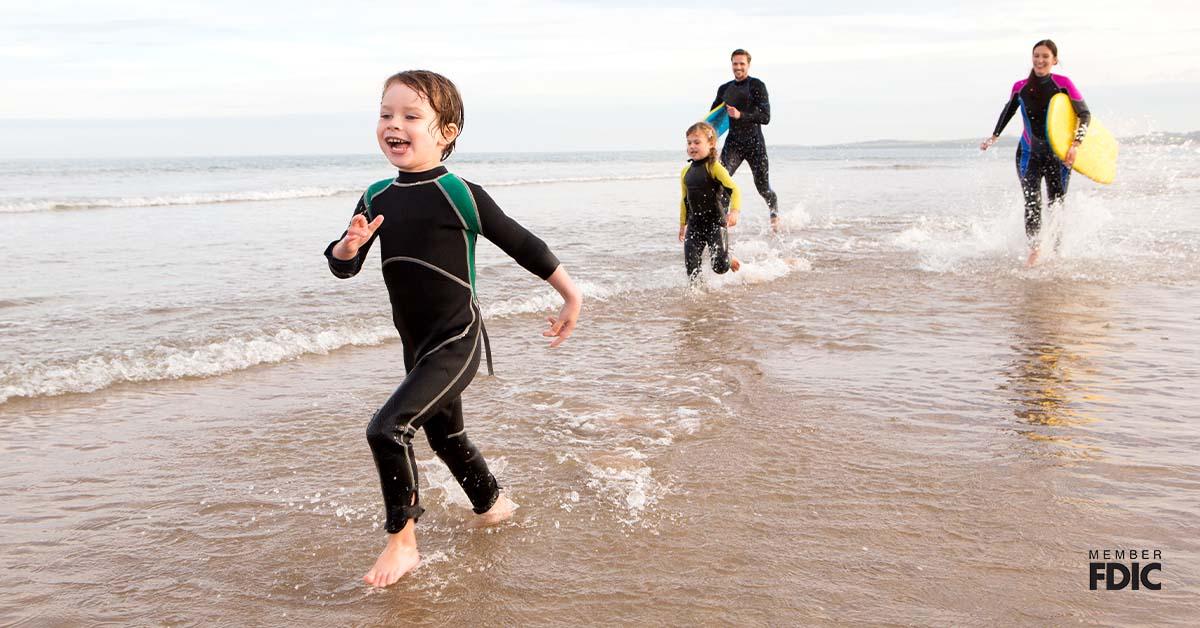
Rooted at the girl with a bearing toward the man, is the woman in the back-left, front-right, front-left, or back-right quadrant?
front-right

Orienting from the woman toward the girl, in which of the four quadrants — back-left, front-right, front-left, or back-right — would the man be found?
front-right

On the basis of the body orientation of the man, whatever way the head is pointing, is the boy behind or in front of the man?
in front

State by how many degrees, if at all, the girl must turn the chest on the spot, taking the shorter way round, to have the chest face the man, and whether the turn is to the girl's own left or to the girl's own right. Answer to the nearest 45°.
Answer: approximately 135° to the girl's own right

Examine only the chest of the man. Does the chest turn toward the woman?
no

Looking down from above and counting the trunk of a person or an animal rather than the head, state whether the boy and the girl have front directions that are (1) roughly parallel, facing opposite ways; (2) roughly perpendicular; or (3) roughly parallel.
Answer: roughly parallel

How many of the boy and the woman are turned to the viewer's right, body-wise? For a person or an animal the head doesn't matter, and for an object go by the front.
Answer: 0

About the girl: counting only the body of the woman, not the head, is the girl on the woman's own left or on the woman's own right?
on the woman's own right

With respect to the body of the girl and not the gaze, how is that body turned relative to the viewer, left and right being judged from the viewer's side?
facing the viewer and to the left of the viewer

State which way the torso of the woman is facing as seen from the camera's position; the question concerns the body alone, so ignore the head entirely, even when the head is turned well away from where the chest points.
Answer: toward the camera

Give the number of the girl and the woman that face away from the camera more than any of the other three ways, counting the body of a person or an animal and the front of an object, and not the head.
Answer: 0

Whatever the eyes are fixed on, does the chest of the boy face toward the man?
no

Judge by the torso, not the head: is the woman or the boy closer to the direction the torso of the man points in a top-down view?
the boy
